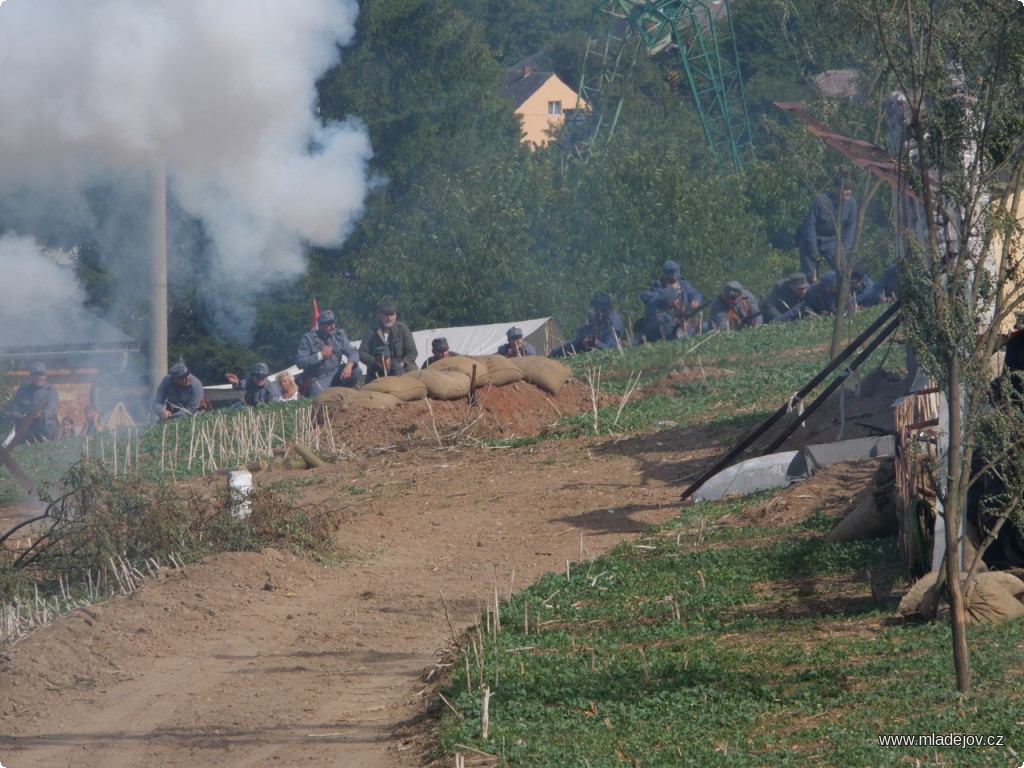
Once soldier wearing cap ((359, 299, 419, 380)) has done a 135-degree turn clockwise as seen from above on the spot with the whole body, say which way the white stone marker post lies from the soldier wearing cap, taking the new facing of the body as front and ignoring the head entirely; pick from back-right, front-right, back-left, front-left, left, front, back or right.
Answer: back-left

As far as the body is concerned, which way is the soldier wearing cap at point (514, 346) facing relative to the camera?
toward the camera

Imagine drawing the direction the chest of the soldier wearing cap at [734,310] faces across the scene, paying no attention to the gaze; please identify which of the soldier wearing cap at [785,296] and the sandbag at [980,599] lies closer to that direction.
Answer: the sandbag

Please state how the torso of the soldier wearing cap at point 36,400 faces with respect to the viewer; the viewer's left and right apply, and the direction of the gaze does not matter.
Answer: facing the viewer

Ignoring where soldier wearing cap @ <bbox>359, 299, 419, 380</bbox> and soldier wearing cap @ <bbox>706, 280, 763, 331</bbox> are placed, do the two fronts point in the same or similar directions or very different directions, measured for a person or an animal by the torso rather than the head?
same or similar directions

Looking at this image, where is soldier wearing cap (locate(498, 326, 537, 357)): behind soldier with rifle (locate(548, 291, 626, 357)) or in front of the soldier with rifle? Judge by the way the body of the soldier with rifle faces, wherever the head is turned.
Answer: in front

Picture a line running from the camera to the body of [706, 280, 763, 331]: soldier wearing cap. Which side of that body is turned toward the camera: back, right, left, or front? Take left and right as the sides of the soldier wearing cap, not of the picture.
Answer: front

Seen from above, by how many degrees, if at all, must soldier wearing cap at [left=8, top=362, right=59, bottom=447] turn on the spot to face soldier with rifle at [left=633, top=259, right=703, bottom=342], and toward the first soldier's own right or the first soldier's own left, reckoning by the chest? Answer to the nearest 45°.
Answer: approximately 90° to the first soldier's own left

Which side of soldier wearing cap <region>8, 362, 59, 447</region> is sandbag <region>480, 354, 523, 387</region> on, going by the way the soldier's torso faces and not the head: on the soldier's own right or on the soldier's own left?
on the soldier's own left

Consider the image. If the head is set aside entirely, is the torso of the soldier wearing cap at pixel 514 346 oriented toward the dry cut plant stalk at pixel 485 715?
yes

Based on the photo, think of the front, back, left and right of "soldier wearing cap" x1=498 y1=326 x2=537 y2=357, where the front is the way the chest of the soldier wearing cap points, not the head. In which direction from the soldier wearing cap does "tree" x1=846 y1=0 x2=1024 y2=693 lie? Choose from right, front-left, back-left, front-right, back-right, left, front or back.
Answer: front

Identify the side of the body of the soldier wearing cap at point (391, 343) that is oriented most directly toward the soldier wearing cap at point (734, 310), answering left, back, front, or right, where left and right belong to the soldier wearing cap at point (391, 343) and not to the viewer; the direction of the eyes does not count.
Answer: left
